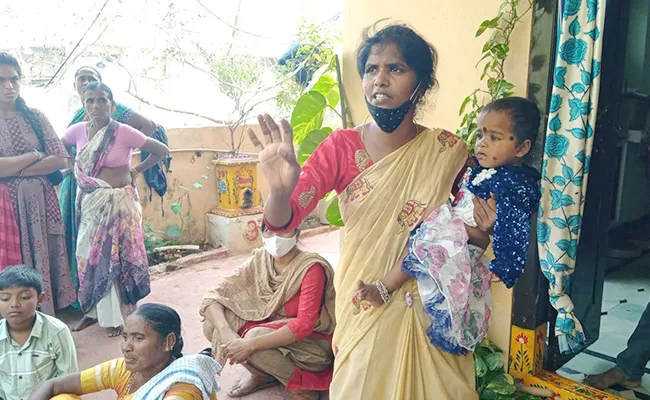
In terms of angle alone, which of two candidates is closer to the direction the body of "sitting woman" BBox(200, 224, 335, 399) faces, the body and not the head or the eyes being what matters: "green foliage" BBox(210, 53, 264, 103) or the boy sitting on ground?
the boy sitting on ground

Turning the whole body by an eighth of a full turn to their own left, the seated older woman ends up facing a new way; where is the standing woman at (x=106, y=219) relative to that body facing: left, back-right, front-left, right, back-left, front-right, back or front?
back

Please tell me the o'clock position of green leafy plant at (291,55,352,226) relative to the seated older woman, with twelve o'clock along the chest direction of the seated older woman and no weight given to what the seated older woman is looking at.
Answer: The green leafy plant is roughly at 6 o'clock from the seated older woman.

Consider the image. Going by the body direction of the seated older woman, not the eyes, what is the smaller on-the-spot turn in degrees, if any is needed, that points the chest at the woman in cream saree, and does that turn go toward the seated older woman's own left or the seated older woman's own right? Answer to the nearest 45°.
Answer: approximately 90° to the seated older woman's own left

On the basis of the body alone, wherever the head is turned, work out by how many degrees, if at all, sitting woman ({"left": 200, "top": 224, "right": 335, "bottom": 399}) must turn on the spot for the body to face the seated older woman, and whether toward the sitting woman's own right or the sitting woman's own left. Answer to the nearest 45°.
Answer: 0° — they already face them

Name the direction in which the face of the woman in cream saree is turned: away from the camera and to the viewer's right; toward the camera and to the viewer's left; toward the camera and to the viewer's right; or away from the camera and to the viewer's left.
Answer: toward the camera and to the viewer's left

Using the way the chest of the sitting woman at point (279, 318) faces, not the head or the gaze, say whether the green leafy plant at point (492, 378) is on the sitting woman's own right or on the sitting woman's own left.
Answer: on the sitting woman's own left

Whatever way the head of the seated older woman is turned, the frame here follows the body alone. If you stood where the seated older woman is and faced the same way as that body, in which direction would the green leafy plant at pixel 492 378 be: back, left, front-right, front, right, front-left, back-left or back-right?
back-left

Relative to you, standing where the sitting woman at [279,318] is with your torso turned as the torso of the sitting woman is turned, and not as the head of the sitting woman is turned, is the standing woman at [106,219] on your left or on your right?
on your right

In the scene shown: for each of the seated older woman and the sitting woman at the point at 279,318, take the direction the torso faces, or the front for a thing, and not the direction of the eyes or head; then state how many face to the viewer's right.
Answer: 0

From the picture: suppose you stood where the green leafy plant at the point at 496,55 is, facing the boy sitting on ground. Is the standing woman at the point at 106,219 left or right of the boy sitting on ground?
right

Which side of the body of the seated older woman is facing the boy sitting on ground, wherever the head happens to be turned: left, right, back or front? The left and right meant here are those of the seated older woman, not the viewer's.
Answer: right

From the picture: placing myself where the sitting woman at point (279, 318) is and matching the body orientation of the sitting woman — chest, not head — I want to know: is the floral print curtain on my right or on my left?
on my left

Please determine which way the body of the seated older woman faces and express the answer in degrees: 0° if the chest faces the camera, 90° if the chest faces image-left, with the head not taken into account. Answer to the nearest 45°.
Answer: approximately 45°

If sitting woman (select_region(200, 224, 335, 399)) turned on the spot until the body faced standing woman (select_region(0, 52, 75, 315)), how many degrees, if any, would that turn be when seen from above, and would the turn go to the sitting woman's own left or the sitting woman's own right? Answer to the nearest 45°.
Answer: approximately 90° to the sitting woman's own right
